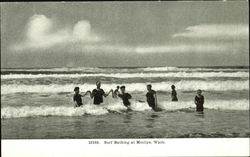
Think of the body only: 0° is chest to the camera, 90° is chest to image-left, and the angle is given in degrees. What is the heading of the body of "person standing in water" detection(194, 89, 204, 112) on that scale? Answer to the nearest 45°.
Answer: approximately 0°
